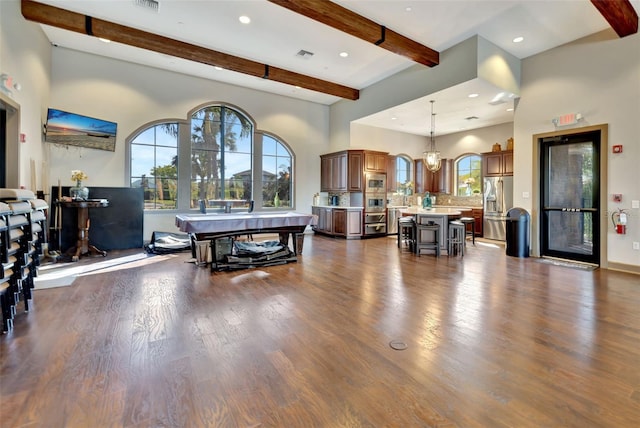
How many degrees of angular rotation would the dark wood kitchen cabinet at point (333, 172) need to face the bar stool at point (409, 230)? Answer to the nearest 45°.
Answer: approximately 90° to its left

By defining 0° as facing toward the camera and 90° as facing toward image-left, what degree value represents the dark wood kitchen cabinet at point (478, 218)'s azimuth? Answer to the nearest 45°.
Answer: approximately 45°

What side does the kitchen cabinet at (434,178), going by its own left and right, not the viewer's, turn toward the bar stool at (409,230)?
front

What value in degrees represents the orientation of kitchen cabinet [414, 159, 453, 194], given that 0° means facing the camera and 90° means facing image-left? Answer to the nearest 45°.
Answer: approximately 0°

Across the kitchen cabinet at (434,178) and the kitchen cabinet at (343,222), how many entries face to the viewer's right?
0

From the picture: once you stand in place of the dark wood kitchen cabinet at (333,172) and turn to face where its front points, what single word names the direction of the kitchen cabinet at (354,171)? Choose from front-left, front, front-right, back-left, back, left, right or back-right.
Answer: left
